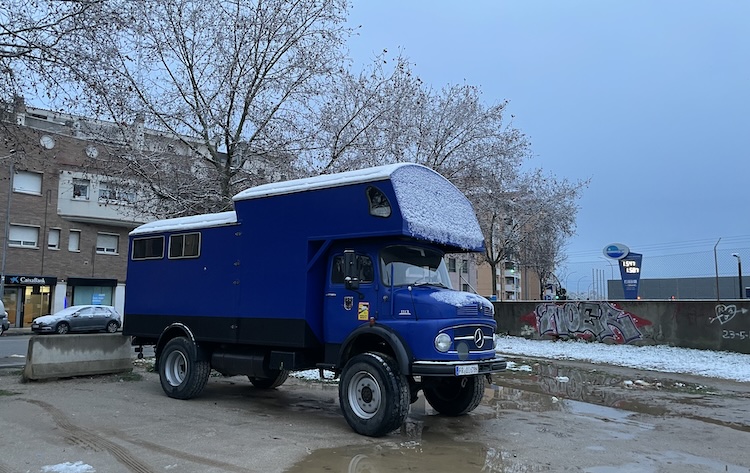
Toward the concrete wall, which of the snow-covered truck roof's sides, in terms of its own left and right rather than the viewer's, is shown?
left

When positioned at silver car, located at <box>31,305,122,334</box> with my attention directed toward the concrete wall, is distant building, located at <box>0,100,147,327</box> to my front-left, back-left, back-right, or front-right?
back-left

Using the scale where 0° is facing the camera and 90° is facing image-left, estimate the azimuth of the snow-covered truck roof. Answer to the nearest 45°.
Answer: approximately 315°

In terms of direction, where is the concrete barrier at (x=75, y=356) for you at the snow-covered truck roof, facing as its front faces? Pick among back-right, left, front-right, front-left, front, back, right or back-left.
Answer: back

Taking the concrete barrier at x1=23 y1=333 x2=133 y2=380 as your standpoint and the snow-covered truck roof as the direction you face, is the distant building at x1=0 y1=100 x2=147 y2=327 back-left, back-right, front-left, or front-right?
back-left

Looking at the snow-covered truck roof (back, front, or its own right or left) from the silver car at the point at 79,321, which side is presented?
back

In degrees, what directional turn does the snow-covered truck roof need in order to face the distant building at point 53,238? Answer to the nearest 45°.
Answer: approximately 180°
